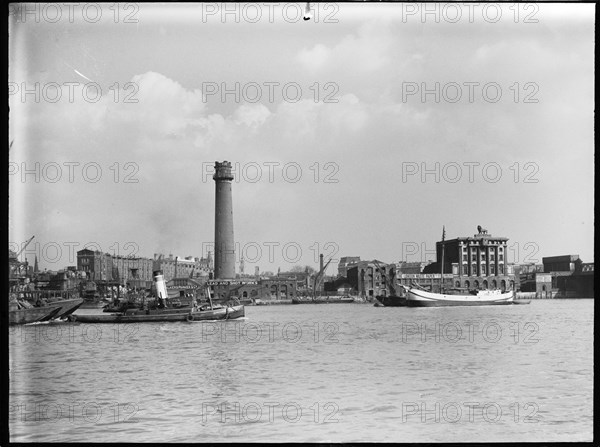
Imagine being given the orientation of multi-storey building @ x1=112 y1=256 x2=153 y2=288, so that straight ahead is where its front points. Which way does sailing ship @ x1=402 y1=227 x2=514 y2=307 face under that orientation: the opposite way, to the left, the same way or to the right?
to the right

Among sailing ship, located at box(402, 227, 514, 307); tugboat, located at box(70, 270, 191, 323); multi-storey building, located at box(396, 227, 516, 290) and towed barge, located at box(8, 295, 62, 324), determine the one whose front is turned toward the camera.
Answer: the multi-storey building

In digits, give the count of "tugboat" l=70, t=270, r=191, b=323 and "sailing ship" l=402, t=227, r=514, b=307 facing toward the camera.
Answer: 0

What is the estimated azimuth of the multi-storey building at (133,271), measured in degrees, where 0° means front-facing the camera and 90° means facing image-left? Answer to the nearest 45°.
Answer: approximately 0°

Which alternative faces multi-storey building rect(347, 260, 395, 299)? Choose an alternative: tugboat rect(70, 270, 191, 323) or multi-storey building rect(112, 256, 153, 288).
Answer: the tugboat

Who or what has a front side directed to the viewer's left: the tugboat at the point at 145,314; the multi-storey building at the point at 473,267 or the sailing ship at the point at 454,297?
the sailing ship

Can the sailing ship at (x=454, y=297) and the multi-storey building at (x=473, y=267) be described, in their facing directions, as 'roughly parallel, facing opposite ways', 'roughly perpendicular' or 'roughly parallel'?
roughly perpendicular

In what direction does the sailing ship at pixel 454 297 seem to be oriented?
to the viewer's left

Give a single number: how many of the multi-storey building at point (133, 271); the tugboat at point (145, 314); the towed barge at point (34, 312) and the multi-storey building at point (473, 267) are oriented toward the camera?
2

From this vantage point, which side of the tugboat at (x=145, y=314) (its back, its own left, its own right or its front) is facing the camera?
right
